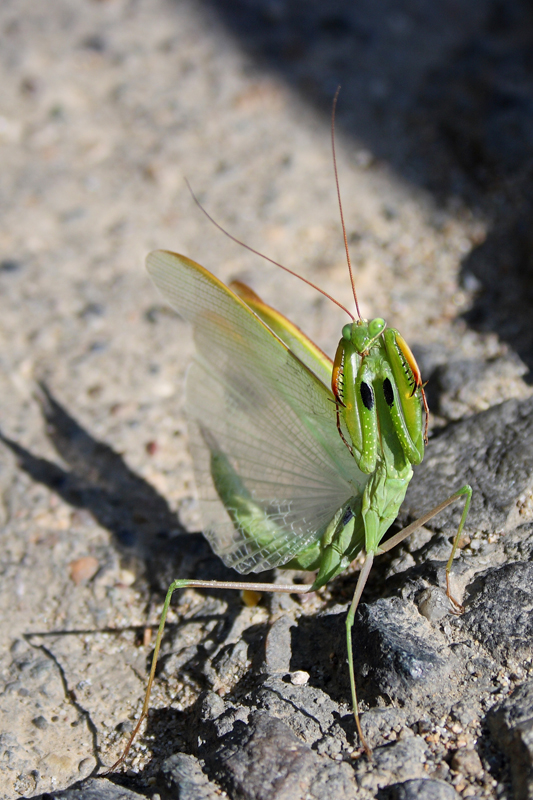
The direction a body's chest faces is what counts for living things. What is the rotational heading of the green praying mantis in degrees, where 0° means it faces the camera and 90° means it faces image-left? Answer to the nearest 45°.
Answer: approximately 315°

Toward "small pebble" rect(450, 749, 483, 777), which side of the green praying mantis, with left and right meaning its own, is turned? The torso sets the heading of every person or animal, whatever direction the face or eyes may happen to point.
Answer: front
